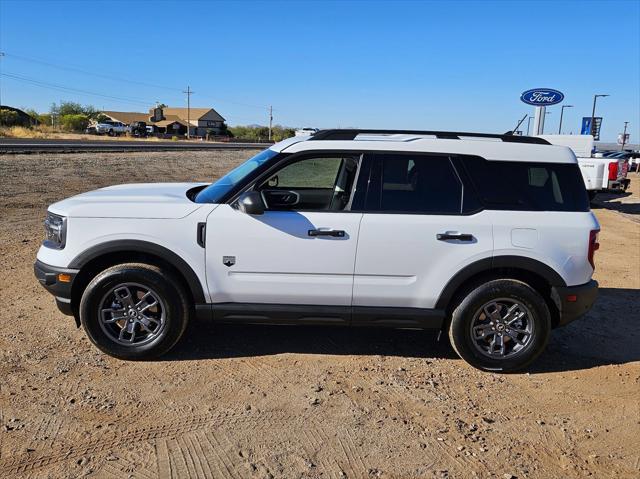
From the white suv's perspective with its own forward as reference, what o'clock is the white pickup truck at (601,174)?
The white pickup truck is roughly at 4 o'clock from the white suv.

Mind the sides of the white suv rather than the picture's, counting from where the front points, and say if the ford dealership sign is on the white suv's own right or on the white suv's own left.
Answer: on the white suv's own right

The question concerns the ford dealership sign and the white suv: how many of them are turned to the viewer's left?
1

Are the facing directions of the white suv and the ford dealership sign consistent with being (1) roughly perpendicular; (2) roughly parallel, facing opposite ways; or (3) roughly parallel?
roughly perpendicular

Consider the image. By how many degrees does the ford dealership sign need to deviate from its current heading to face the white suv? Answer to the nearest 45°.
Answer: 0° — it already faces it

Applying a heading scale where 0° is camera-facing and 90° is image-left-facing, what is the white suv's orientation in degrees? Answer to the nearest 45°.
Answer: approximately 90°

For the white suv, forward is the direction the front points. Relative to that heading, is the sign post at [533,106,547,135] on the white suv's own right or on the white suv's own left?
on the white suv's own right
